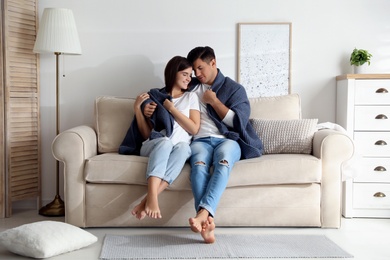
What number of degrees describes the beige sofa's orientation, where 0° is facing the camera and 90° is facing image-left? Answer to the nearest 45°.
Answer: approximately 0°

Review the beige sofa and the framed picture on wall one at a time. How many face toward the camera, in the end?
2

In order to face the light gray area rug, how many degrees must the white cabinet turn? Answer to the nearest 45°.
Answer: approximately 45° to its right

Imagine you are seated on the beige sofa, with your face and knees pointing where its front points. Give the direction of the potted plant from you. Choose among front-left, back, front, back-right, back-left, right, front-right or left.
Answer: back-left

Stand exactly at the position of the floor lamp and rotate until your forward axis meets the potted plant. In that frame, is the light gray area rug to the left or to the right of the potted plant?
right

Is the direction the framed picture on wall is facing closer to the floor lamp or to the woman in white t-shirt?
the woman in white t-shirt

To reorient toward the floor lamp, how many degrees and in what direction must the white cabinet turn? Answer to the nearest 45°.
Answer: approximately 90° to its right

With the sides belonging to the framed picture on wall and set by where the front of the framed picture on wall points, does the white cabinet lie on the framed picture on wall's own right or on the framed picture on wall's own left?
on the framed picture on wall's own left
